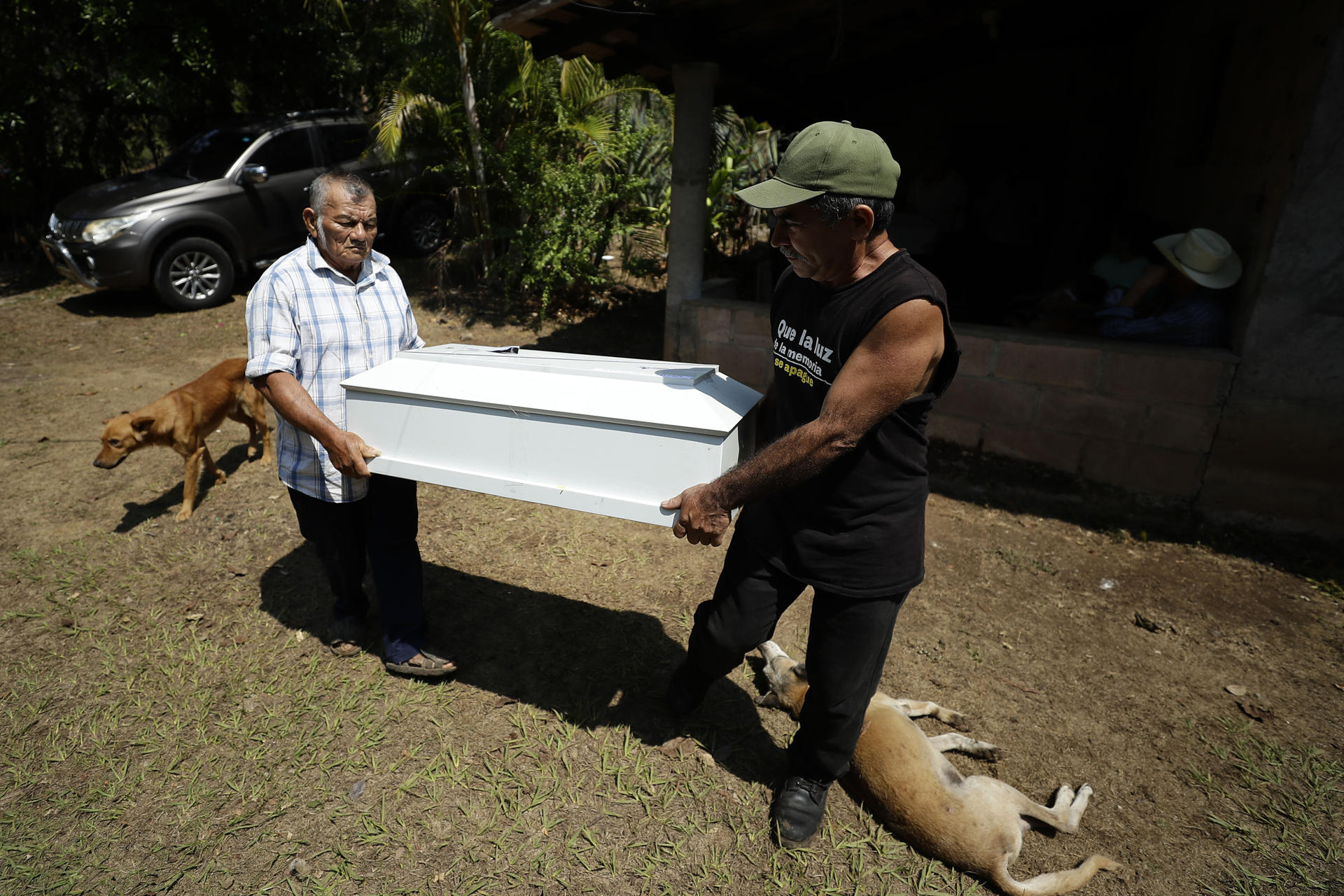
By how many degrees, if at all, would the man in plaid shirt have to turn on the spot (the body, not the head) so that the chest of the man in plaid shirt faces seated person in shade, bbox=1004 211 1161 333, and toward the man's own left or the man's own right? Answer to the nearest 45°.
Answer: approximately 45° to the man's own left

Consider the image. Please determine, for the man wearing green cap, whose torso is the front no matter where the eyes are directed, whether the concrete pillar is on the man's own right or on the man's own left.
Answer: on the man's own right

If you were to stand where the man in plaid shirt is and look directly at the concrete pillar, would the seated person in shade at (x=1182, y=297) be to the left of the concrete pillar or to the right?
right

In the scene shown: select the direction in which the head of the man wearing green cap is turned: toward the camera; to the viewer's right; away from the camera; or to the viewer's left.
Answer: to the viewer's left

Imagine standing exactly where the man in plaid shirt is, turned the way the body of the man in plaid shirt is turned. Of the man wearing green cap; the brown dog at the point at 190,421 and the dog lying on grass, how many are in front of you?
2

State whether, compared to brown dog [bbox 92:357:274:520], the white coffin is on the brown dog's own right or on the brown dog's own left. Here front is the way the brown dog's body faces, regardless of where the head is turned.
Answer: on the brown dog's own left

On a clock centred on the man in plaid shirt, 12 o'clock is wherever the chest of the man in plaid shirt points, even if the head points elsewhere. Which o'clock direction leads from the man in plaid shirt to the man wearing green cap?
The man wearing green cap is roughly at 12 o'clock from the man in plaid shirt.
